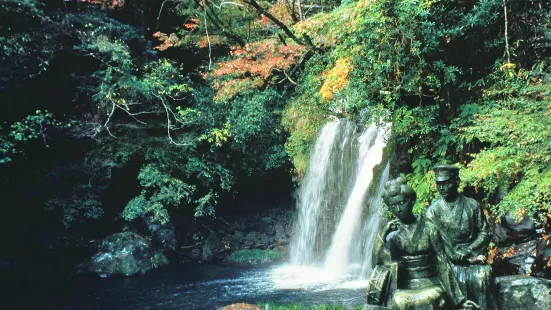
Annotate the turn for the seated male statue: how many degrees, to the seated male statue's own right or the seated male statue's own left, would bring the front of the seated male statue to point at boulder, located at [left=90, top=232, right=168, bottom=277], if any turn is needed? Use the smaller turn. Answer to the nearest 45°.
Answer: approximately 135° to the seated male statue's own right

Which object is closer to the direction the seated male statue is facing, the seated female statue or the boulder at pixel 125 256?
the seated female statue

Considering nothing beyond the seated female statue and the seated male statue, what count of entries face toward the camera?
2

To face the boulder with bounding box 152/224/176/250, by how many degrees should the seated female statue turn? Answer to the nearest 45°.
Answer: approximately 135° to its right

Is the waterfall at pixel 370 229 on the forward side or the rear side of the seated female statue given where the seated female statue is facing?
on the rear side

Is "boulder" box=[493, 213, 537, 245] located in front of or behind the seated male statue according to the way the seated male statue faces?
behind

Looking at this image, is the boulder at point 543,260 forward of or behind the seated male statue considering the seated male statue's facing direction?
behind

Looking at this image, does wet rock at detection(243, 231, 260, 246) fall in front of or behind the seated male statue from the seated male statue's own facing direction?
behind

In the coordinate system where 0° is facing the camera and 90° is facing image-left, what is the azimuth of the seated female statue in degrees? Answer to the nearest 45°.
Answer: approximately 0°

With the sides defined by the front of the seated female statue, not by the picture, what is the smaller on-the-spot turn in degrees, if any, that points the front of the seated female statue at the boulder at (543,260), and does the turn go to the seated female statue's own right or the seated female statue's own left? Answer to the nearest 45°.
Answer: approximately 135° to the seated female statue's own left

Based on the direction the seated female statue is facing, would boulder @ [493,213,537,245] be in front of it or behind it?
behind
